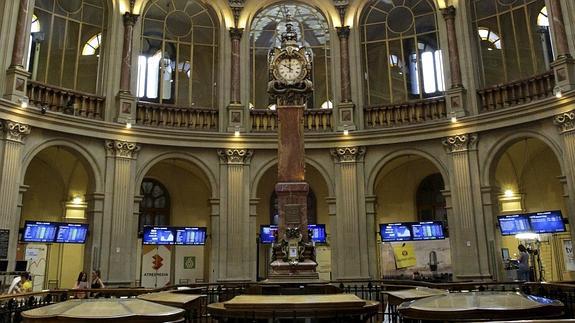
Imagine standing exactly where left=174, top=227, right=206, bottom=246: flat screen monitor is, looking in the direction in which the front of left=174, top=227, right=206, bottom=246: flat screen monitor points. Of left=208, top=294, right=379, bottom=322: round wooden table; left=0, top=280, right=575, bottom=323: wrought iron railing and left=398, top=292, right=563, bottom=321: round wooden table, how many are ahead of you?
3

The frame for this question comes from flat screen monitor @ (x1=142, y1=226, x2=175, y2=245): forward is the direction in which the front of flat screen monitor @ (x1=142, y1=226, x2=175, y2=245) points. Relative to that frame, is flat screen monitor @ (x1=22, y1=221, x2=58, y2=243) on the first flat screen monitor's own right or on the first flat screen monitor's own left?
on the first flat screen monitor's own right

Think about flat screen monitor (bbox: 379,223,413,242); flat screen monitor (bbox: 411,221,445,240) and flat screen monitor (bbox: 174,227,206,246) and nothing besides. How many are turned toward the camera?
3

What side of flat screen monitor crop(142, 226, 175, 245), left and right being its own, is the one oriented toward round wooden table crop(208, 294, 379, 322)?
front

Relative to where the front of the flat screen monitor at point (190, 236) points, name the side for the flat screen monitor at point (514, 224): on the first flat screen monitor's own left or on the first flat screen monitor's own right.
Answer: on the first flat screen monitor's own left

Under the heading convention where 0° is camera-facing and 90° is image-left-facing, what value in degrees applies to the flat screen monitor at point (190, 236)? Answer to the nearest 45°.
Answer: approximately 0°

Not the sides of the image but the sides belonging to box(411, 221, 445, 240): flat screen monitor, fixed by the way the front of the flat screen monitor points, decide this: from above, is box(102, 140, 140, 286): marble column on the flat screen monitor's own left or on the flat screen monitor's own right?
on the flat screen monitor's own right

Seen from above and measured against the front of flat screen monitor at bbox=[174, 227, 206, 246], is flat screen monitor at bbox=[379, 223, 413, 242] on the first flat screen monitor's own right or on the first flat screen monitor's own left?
on the first flat screen monitor's own left

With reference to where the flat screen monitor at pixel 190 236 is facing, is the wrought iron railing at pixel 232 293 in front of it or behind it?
in front

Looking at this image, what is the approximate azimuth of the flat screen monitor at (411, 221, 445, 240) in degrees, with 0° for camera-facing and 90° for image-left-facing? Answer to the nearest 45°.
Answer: approximately 0°
